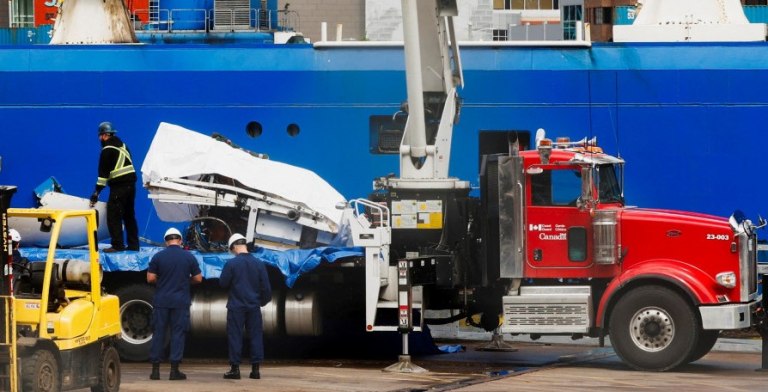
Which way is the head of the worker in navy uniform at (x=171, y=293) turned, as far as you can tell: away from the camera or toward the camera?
away from the camera

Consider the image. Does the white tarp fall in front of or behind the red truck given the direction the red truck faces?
behind

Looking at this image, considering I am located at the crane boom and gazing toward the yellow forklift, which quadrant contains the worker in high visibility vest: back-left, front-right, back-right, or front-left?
front-right

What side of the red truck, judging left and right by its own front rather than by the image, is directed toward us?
right

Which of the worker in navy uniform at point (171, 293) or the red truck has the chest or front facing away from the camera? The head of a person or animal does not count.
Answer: the worker in navy uniform

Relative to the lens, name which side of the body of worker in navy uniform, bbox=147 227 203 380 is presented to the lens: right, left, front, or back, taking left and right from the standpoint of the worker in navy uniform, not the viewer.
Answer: back

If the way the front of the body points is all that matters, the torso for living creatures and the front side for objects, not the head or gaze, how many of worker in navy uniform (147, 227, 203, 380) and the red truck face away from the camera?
1

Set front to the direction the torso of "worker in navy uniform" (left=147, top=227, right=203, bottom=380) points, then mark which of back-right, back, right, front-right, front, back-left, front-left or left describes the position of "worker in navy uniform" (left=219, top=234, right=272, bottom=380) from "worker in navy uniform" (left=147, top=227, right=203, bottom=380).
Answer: right

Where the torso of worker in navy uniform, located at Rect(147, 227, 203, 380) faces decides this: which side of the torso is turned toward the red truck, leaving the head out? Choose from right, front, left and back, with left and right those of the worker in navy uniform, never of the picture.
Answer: right

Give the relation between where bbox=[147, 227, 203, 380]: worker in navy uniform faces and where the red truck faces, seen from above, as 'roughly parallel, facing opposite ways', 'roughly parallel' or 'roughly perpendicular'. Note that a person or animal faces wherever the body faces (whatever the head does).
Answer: roughly perpendicular

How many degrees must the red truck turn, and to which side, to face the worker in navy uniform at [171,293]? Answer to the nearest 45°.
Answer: approximately 180°

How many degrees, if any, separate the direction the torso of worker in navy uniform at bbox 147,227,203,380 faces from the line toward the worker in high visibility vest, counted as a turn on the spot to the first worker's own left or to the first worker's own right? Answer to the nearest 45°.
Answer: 0° — they already face them

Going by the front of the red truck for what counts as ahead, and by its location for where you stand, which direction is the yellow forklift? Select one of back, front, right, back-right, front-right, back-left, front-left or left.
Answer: back-right

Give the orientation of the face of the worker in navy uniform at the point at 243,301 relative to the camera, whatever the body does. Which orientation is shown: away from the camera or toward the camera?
away from the camera
